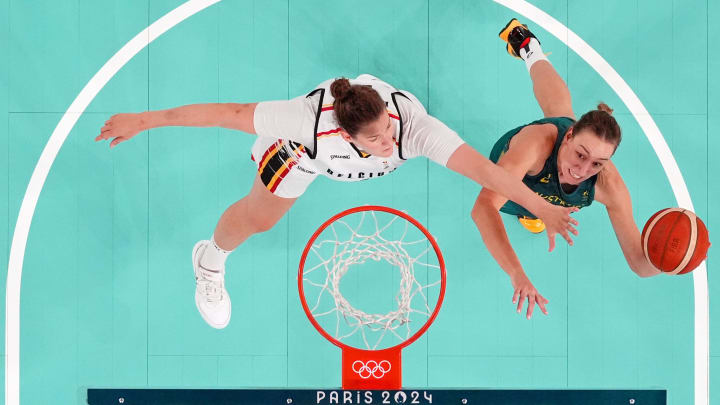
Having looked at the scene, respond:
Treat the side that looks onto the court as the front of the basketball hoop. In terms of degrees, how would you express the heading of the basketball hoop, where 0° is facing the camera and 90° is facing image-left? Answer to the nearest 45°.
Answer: approximately 180°

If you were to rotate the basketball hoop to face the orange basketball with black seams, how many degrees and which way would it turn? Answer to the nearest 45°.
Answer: approximately 135° to its right
